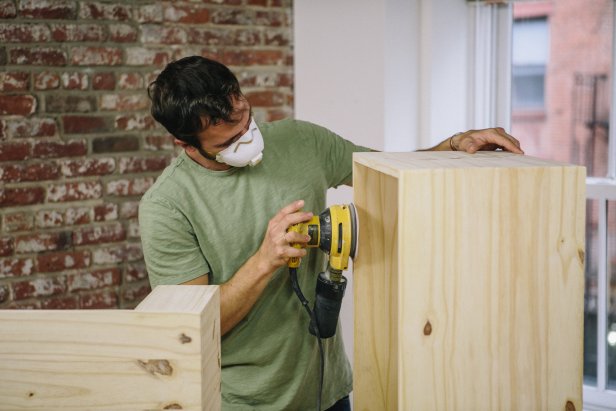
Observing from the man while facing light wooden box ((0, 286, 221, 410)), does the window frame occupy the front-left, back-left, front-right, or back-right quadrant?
back-left

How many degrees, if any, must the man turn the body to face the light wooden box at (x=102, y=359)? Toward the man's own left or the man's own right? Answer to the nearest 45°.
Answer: approximately 45° to the man's own right

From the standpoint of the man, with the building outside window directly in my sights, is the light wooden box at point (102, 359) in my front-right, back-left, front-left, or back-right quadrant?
back-right

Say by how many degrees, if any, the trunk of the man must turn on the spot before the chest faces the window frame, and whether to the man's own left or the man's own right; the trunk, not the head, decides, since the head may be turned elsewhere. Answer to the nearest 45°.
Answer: approximately 90° to the man's own left

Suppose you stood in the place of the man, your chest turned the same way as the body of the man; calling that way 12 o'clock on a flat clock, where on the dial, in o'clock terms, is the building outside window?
The building outside window is roughly at 9 o'clock from the man.

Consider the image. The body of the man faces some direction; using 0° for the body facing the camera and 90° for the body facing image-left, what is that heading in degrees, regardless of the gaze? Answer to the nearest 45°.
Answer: approximately 315°
